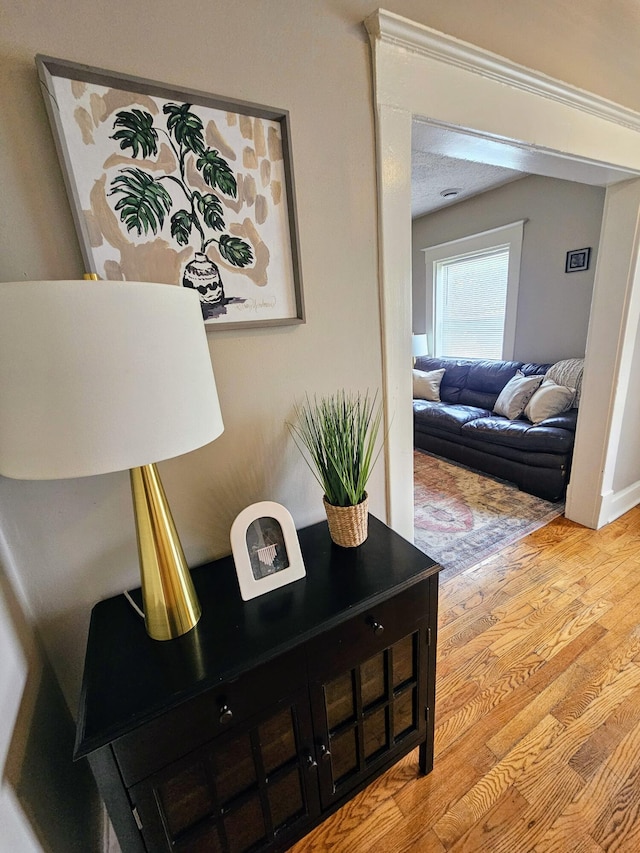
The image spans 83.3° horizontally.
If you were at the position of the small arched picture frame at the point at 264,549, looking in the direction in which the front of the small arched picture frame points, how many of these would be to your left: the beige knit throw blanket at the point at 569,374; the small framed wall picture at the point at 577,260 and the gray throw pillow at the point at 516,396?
3

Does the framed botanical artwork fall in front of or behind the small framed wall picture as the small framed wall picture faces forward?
in front

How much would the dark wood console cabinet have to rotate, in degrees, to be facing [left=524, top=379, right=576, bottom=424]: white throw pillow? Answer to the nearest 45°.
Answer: approximately 90° to its left

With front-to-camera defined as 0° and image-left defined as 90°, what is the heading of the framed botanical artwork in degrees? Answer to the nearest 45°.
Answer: approximately 315°

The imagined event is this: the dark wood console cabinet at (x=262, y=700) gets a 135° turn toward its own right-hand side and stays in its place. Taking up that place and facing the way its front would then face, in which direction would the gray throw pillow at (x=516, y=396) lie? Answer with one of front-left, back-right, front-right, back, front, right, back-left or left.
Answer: back-right

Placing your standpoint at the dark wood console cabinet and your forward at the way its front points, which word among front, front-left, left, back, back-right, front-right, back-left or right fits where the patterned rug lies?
left

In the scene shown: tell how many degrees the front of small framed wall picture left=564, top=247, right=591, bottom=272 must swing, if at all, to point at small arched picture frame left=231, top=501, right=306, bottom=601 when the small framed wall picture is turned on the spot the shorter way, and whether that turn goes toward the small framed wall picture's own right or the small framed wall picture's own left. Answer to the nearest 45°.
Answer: approximately 45° to the small framed wall picture's own left

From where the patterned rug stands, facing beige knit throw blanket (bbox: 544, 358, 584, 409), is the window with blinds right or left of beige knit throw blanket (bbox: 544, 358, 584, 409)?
left

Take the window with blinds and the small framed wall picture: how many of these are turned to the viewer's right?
0

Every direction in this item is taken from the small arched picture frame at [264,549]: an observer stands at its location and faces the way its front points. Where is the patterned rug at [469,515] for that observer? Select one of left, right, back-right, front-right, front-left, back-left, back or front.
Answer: left
